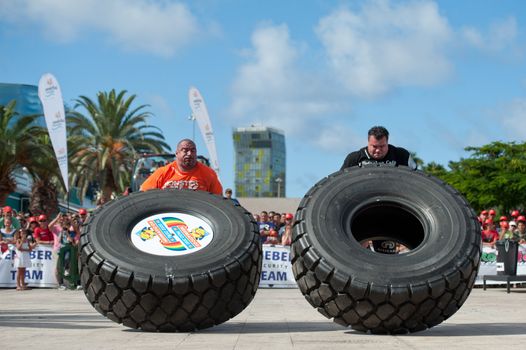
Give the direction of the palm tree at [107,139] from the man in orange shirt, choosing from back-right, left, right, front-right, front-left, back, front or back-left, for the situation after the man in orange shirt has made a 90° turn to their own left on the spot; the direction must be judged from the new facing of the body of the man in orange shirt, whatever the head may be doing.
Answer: left

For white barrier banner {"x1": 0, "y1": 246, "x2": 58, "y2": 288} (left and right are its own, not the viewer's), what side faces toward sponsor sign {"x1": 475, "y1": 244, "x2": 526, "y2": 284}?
left

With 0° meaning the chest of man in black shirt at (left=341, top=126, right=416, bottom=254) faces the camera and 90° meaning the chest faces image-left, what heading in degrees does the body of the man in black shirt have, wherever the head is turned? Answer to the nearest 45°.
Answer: approximately 0°

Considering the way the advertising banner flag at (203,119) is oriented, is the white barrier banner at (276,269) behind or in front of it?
in front
